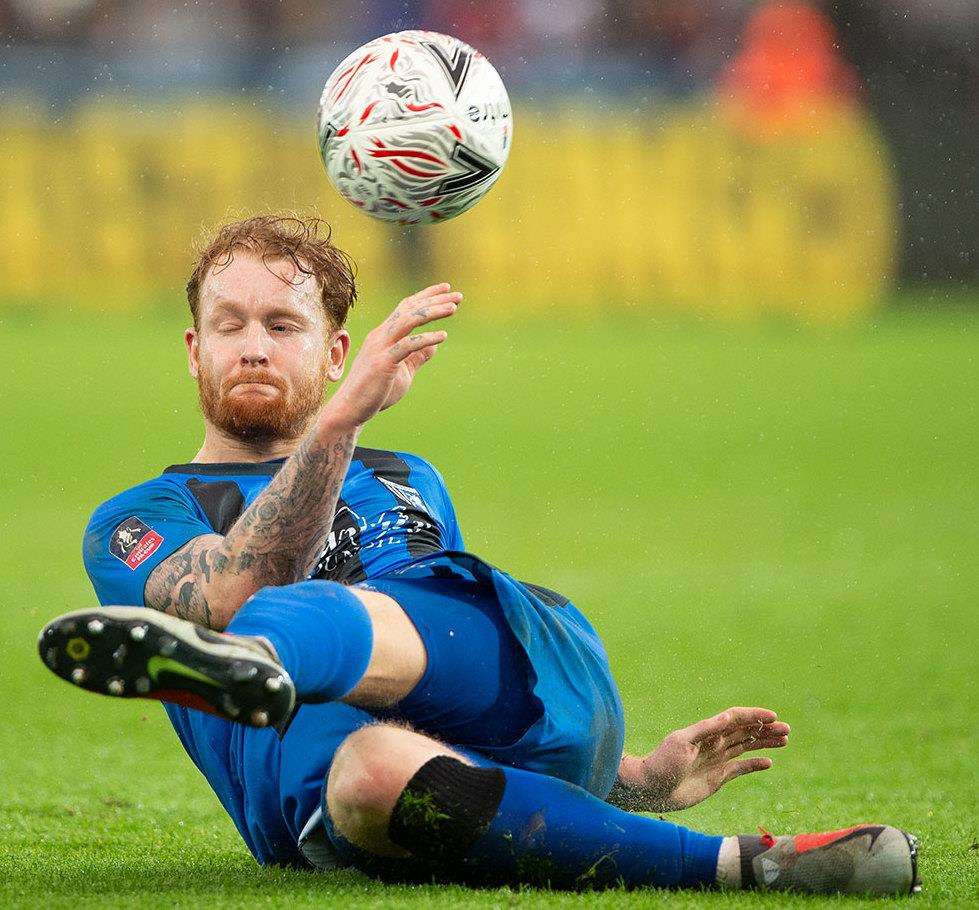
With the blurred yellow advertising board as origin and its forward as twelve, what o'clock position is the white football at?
The white football is roughly at 12 o'clock from the blurred yellow advertising board.

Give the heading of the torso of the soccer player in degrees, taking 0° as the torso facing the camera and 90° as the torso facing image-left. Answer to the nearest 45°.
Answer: approximately 0°

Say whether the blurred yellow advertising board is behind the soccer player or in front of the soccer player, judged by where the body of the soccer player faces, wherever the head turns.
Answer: behind

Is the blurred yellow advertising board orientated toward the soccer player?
yes

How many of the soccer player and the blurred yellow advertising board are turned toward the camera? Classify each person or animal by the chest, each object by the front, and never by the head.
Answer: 2
